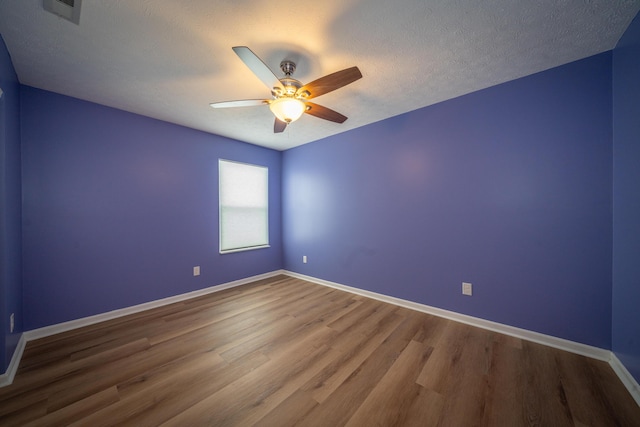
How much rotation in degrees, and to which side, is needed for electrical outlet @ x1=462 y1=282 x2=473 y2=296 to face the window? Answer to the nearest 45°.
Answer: approximately 90° to its right

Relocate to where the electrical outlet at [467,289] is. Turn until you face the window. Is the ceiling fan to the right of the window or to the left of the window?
left

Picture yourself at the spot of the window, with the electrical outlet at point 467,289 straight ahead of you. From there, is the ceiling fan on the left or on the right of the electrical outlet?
right

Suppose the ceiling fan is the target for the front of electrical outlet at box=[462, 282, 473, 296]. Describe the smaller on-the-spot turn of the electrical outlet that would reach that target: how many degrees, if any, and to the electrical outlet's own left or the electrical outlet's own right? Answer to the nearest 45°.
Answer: approximately 45° to the electrical outlet's own right

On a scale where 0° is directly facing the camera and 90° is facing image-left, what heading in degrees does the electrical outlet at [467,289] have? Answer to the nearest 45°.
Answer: approximately 0°

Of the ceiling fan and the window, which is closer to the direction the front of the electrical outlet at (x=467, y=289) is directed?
the ceiling fan
